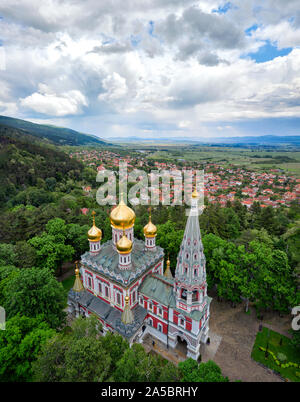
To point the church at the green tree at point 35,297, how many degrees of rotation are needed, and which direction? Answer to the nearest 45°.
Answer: approximately 135° to its right

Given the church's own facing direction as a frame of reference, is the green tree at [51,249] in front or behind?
behind

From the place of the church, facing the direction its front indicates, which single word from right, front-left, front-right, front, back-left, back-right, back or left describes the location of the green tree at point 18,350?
right

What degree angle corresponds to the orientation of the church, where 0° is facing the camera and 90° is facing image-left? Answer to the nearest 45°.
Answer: approximately 315°

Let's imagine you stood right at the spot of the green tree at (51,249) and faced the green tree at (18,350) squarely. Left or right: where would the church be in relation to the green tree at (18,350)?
left
